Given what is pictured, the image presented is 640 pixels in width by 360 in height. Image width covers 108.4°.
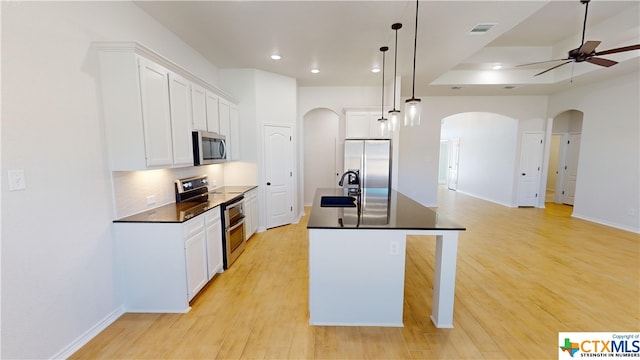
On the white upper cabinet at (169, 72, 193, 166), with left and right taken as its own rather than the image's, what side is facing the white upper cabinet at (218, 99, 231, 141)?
left

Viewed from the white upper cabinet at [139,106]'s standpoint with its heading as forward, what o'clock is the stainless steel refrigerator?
The stainless steel refrigerator is roughly at 10 o'clock from the white upper cabinet.

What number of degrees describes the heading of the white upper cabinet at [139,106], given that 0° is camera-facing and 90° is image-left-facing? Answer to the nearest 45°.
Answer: approximately 315°

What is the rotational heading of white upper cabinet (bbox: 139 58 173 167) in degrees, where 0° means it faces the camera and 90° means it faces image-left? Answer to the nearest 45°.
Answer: approximately 315°

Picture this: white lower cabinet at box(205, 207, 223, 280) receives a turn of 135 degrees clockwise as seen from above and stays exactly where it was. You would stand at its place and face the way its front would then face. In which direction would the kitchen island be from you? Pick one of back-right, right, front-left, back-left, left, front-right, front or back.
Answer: back-left

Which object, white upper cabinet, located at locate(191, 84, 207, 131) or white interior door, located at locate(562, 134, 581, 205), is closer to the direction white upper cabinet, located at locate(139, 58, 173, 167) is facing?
the white interior door

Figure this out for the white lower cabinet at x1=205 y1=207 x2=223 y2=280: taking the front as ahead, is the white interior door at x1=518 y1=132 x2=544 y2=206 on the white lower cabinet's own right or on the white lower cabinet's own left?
on the white lower cabinet's own left

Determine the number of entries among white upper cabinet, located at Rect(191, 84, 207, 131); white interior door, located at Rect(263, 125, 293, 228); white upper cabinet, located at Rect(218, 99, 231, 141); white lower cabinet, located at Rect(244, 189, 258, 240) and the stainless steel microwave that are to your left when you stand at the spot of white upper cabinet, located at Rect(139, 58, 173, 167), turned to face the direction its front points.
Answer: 5

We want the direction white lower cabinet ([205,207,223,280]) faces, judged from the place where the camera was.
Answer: facing the viewer and to the right of the viewer
